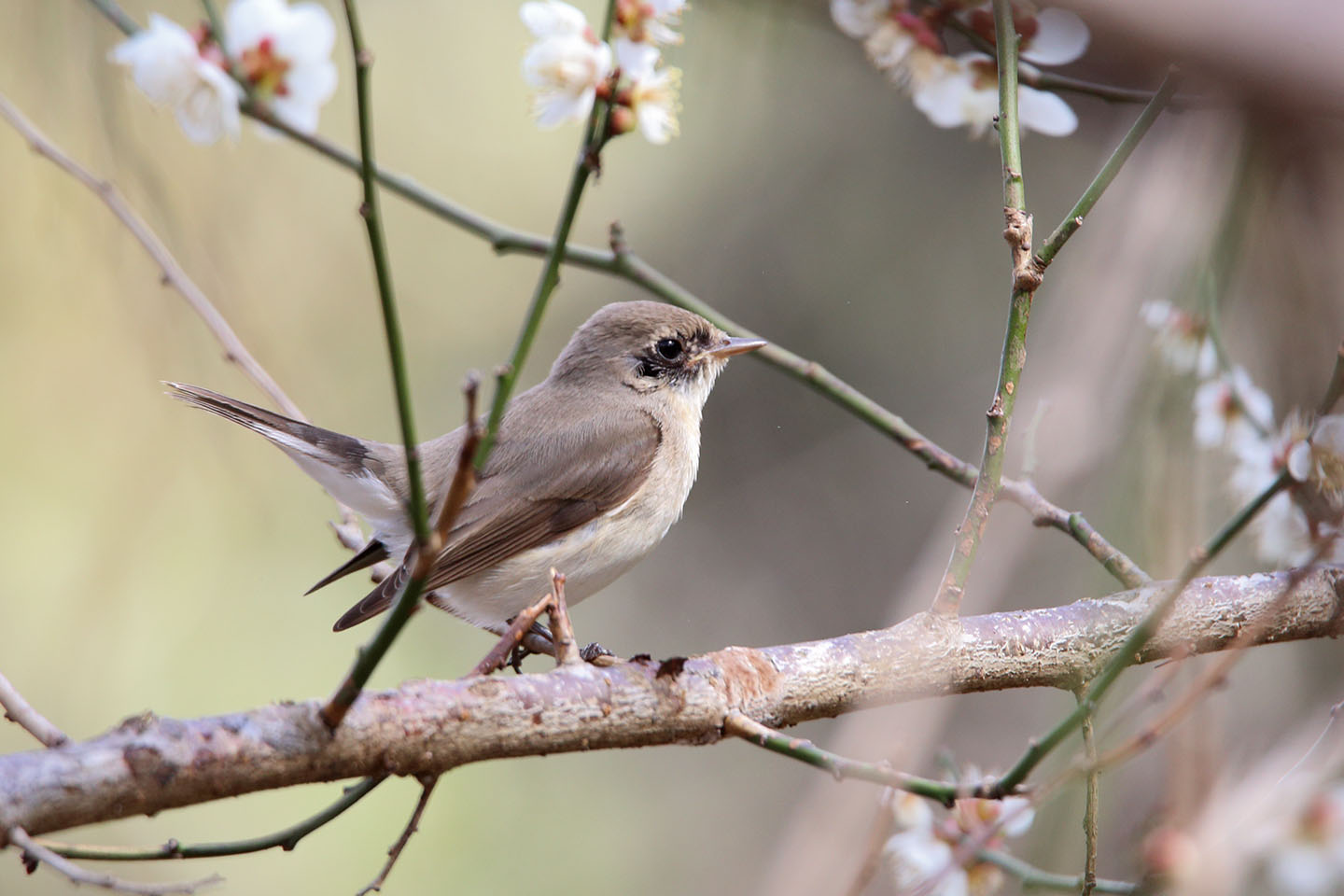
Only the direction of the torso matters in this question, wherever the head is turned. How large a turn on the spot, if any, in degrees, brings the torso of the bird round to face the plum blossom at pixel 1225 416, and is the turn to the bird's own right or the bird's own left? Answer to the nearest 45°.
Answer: approximately 45° to the bird's own right

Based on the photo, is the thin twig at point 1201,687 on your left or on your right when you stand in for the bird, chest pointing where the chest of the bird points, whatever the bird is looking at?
on your right

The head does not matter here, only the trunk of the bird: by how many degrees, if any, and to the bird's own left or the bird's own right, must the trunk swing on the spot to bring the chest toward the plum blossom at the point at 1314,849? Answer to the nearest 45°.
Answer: approximately 45° to the bird's own right

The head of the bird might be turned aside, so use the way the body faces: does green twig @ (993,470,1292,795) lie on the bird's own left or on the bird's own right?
on the bird's own right

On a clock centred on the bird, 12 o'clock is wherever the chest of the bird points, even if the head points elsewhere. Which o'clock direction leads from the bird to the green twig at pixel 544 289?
The green twig is roughly at 3 o'clock from the bird.

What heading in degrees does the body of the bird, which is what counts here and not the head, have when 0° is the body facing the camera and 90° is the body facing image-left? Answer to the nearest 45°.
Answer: approximately 270°
